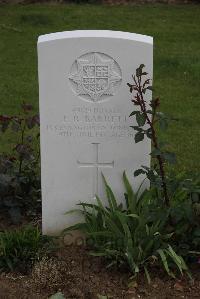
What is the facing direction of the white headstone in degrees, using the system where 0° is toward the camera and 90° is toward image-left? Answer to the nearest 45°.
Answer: approximately 0°

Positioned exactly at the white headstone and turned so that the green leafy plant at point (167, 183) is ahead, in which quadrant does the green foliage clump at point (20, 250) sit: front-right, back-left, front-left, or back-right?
back-right

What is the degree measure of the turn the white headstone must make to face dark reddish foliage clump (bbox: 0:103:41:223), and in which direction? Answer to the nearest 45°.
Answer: approximately 135° to its right

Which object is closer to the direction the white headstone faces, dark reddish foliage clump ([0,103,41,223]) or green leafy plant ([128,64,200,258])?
the green leafy plant
